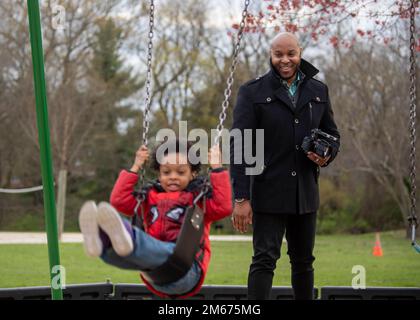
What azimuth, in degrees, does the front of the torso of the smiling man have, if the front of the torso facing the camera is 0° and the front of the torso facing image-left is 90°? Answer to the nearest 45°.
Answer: approximately 0°

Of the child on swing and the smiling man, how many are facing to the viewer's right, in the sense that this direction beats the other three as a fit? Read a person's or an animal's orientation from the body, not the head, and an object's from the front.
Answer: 0

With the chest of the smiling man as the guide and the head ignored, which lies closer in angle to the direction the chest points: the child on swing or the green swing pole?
the child on swing

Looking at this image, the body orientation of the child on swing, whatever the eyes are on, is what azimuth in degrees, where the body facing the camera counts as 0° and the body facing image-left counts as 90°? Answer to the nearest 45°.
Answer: approximately 45°

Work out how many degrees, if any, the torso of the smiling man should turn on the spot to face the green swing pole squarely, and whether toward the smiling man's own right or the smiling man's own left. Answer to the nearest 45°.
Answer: approximately 90° to the smiling man's own right

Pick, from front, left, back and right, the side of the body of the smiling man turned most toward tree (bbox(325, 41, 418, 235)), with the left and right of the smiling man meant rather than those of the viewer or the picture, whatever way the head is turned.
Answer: back

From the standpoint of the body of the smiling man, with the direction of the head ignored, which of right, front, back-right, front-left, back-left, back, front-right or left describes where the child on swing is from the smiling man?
front-right

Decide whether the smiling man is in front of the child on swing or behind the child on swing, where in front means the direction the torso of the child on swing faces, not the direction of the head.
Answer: behind

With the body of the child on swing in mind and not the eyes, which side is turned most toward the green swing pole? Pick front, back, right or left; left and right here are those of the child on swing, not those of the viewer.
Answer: right

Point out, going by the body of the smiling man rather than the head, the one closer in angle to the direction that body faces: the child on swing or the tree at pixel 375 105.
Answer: the child on swing
